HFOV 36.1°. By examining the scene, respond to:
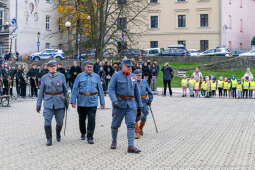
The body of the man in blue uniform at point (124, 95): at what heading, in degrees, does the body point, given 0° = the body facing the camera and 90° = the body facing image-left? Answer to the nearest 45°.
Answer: approximately 315°

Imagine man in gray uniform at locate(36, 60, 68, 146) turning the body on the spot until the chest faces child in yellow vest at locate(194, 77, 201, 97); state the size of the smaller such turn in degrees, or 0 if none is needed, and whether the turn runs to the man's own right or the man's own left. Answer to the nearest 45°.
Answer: approximately 135° to the man's own left

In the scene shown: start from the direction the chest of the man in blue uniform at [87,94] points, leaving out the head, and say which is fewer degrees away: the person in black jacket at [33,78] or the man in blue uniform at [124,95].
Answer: the man in blue uniform at [124,95]

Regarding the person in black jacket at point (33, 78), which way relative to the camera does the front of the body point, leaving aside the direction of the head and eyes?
toward the camera

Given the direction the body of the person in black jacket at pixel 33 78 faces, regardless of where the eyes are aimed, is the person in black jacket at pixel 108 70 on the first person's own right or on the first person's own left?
on the first person's own left

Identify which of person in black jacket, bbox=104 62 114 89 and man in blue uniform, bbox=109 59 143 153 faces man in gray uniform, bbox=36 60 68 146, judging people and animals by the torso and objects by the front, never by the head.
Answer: the person in black jacket

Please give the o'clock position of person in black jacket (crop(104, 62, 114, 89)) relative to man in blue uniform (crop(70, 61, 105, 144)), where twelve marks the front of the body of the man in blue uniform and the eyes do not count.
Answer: The person in black jacket is roughly at 6 o'clock from the man in blue uniform.

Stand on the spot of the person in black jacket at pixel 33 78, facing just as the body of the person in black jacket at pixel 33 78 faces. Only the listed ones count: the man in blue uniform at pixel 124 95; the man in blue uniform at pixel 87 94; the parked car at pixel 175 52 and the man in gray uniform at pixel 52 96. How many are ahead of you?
3

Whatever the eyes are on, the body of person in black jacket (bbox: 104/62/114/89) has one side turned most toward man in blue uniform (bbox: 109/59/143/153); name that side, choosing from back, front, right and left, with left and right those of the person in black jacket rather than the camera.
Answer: front

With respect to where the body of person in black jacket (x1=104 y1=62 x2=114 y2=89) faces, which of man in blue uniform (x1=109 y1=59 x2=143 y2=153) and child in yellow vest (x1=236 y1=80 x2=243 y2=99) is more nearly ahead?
the man in blue uniform

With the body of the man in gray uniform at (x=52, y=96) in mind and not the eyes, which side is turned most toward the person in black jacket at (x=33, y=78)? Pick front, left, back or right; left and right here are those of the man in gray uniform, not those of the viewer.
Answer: back

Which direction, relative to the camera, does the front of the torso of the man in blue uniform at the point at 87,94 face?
toward the camera

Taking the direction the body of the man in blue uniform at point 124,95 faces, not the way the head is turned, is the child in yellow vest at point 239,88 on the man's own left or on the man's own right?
on the man's own left

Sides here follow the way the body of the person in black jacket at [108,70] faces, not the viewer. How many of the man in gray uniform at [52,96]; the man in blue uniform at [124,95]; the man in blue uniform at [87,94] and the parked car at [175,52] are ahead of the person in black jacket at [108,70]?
3

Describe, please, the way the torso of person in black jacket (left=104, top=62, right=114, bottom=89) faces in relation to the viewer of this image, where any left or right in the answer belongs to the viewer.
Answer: facing the viewer
